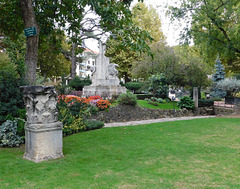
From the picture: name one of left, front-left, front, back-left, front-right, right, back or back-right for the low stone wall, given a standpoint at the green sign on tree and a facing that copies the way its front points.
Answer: back-left

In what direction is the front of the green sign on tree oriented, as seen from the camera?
facing the viewer

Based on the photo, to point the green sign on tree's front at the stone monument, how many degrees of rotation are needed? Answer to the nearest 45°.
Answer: approximately 135° to its left

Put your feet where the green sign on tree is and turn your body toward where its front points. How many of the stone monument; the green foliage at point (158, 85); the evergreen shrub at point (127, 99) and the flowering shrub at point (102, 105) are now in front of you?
0

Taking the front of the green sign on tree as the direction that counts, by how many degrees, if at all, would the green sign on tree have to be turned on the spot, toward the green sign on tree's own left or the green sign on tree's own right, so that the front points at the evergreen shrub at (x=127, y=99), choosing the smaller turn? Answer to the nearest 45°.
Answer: approximately 135° to the green sign on tree's own left

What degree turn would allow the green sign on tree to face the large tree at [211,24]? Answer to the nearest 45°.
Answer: approximately 135° to its left

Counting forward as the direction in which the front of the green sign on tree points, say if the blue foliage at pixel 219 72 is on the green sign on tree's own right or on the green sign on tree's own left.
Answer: on the green sign on tree's own left

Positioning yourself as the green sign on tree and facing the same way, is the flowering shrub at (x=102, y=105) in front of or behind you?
behind

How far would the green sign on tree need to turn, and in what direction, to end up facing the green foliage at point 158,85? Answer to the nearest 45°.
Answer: approximately 135° to its left

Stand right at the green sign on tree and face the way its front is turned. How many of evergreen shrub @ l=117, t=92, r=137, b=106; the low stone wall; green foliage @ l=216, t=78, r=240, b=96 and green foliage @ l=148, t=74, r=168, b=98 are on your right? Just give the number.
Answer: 0

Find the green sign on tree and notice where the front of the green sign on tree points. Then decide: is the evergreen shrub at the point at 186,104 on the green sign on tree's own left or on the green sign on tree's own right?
on the green sign on tree's own left

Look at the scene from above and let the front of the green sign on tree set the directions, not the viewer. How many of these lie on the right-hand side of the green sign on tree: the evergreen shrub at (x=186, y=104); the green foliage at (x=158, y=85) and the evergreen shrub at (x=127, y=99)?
0

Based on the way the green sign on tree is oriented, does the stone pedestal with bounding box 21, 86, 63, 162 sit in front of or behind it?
in front
